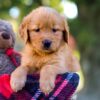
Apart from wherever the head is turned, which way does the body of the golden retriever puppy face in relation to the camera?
toward the camera

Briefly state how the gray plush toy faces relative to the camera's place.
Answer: facing the viewer

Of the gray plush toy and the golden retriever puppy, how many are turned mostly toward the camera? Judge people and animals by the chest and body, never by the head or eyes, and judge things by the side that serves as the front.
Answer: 2
